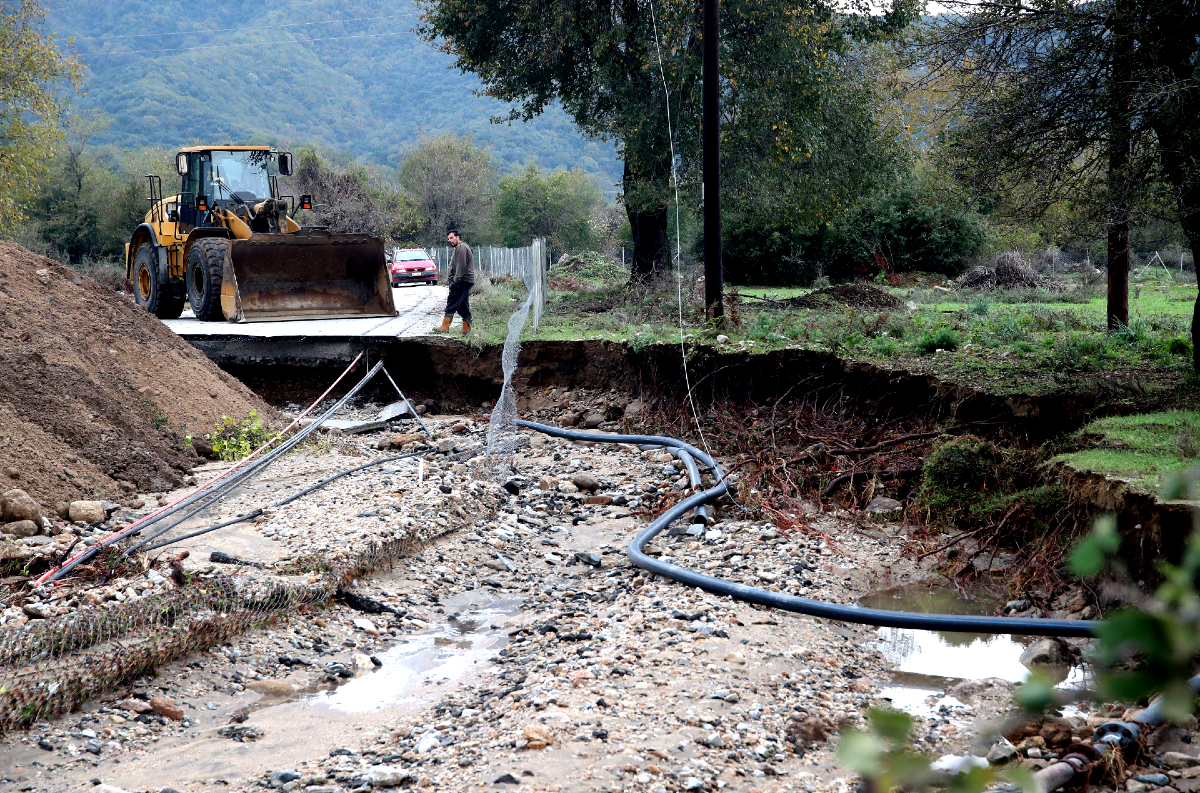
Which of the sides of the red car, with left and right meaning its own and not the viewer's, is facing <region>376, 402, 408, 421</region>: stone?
front

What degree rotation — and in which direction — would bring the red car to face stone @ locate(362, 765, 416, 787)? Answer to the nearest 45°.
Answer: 0° — it already faces it

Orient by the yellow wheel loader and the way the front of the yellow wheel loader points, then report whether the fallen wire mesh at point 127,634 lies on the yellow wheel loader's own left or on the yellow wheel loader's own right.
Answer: on the yellow wheel loader's own right

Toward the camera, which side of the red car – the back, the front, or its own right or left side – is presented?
front

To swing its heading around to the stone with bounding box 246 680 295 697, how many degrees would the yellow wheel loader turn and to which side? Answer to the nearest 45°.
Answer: approximately 45° to its right

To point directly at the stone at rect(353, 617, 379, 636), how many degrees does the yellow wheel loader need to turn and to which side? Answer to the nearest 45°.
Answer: approximately 45° to its right

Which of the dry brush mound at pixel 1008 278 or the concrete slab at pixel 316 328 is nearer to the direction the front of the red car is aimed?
the concrete slab

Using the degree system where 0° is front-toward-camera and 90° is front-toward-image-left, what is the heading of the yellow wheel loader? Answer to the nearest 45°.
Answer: approximately 315°

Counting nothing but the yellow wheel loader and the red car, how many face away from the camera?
0

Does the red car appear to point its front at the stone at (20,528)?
yes

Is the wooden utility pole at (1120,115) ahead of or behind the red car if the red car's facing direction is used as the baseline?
ahead

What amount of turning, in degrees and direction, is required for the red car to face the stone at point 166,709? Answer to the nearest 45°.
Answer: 0° — it already faces it

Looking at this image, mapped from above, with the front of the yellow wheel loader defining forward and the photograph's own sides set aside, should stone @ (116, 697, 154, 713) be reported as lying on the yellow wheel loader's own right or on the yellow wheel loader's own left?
on the yellow wheel loader's own right

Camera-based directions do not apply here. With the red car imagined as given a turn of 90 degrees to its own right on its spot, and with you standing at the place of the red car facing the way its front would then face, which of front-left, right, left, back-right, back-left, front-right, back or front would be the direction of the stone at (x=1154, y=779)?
left

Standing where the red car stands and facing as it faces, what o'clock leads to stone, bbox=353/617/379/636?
The stone is roughly at 12 o'clock from the red car.

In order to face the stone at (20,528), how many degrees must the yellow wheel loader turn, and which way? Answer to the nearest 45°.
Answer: approximately 45° to its right

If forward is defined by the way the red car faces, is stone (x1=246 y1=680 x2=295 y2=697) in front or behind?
in front

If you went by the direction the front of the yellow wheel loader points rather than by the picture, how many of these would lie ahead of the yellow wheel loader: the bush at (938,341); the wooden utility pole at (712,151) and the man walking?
3
